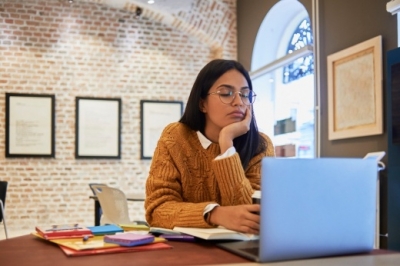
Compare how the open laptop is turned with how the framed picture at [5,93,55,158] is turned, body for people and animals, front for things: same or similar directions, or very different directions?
very different directions

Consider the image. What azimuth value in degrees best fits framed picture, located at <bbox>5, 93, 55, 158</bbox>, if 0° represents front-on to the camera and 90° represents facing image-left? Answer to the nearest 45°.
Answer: approximately 0°

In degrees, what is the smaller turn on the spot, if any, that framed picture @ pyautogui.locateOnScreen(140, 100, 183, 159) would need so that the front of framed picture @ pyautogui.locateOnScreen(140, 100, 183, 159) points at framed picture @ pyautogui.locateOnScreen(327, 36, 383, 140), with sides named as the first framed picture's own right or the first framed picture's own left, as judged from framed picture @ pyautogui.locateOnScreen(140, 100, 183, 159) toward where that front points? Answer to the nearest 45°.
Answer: approximately 45° to the first framed picture's own left

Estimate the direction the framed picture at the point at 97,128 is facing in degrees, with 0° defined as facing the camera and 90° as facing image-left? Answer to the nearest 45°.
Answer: approximately 0°

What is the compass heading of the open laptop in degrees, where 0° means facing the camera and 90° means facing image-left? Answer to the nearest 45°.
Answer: approximately 135°

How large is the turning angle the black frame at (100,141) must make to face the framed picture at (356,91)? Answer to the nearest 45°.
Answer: approximately 45° to its left

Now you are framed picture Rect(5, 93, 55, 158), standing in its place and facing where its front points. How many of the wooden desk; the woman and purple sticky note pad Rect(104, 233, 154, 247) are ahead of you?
3

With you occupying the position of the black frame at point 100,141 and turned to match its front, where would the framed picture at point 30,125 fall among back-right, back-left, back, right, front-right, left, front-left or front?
right

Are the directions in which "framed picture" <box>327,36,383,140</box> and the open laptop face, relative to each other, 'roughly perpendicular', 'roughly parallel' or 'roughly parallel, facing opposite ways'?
roughly perpendicular

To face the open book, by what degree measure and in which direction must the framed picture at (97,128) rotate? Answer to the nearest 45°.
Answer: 0° — it already faces it
